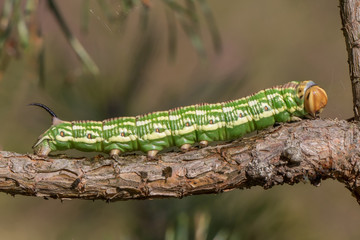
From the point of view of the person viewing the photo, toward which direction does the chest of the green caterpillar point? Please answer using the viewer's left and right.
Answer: facing to the right of the viewer
